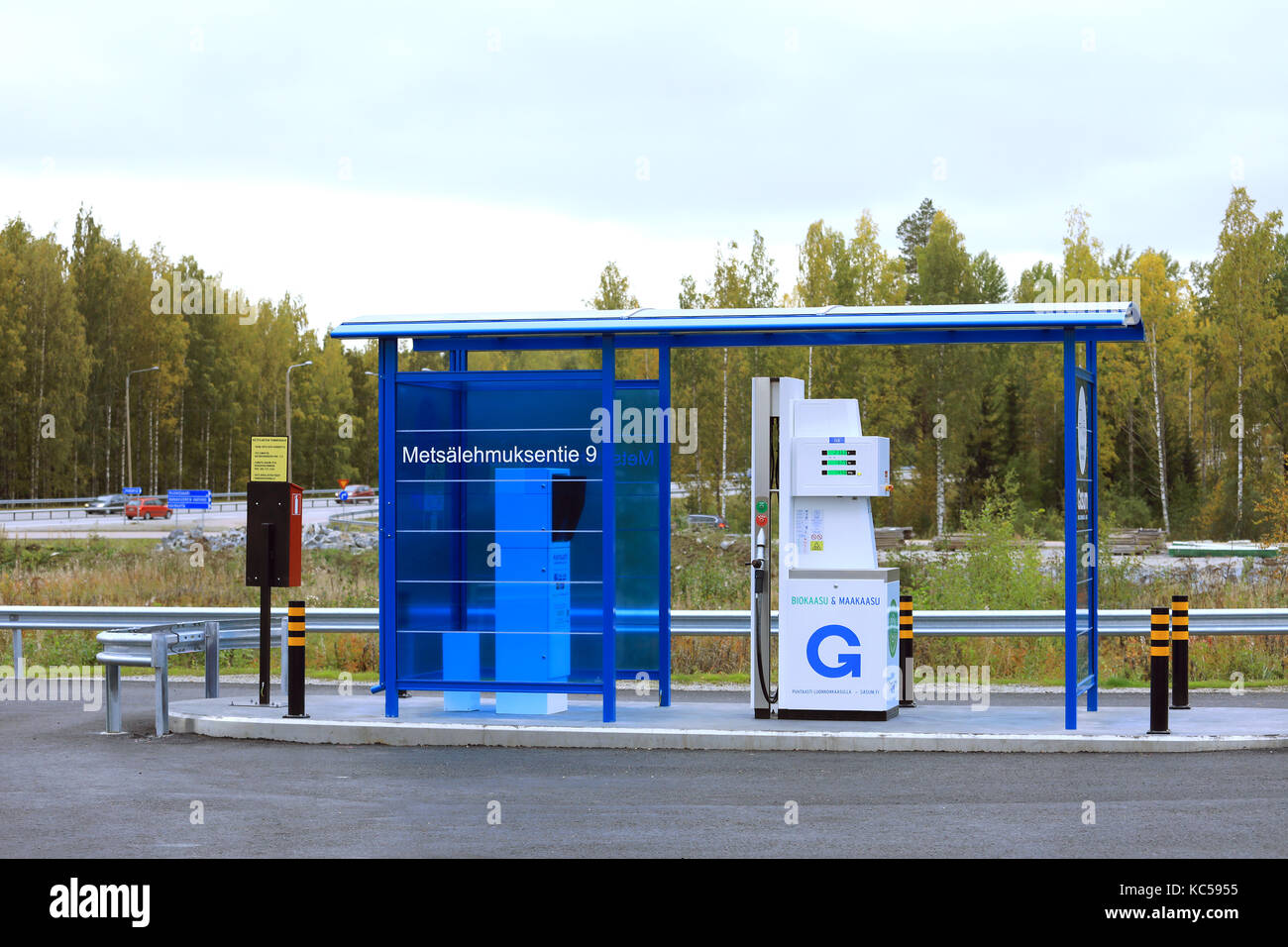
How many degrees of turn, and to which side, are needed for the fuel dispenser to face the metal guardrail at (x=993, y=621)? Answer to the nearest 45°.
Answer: approximately 135° to its left

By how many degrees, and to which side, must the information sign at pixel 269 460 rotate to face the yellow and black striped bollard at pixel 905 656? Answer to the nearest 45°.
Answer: approximately 90° to its left

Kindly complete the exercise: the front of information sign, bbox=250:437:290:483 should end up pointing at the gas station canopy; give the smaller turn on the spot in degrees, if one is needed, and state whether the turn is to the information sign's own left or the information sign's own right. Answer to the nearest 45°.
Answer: approximately 90° to the information sign's own left

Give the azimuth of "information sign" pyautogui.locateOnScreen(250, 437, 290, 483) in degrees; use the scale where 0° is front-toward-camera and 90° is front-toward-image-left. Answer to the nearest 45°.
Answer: approximately 0°

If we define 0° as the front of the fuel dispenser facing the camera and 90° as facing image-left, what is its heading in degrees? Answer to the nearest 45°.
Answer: approximately 0°

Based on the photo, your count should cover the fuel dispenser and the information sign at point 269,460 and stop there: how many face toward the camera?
2

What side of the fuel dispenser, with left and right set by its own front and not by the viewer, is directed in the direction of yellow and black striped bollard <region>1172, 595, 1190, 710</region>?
left

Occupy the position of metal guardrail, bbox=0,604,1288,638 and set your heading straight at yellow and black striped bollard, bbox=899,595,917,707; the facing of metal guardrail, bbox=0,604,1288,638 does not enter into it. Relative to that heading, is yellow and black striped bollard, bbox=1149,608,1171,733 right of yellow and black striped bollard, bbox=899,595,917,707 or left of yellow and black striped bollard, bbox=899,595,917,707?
left

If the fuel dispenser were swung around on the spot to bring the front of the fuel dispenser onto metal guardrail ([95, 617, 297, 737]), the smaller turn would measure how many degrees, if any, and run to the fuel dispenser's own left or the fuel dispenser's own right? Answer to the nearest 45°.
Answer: approximately 90° to the fuel dispenser's own right
